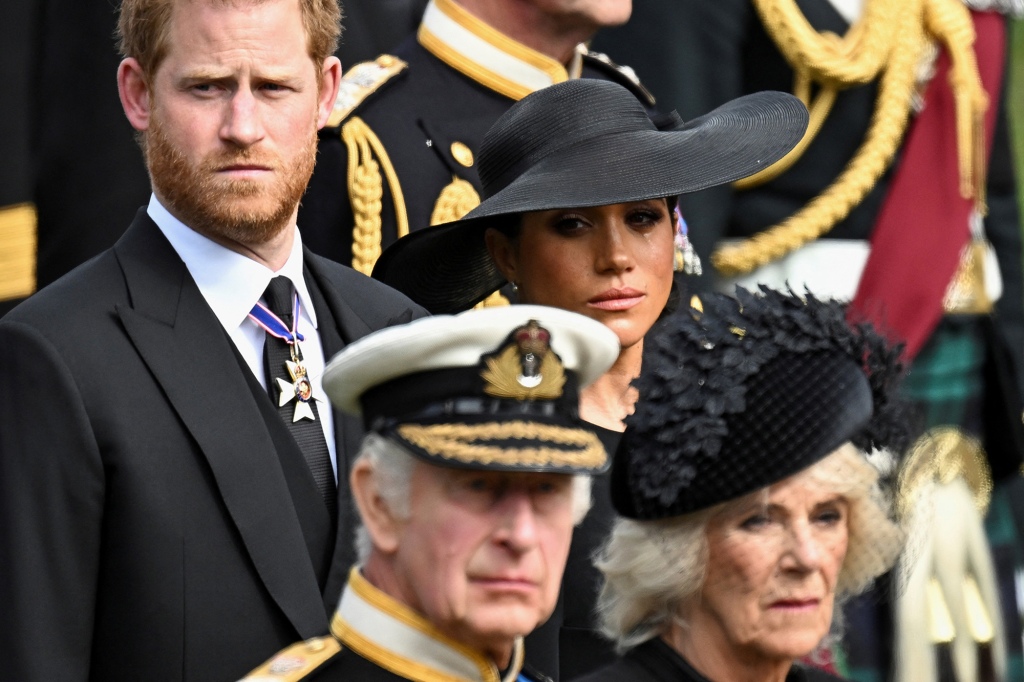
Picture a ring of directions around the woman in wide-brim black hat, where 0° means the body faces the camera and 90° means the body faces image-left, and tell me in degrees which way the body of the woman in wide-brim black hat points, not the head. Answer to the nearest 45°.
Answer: approximately 315°

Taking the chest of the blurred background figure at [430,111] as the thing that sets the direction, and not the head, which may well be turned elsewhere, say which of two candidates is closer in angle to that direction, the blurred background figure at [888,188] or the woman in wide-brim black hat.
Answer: the woman in wide-brim black hat

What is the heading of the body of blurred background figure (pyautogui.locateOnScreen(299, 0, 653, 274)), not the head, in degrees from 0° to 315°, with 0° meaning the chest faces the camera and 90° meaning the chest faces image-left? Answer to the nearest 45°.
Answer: approximately 315°

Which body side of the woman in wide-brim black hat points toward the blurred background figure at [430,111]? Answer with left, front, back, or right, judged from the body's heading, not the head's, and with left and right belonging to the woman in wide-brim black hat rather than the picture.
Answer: back

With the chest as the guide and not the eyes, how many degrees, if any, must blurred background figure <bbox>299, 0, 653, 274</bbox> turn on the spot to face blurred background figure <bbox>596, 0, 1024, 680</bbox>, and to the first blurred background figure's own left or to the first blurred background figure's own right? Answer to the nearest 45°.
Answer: approximately 90° to the first blurred background figure's own left

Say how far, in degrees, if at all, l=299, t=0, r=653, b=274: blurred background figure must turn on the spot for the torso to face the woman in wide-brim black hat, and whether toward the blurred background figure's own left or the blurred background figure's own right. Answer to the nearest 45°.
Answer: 0° — they already face them
